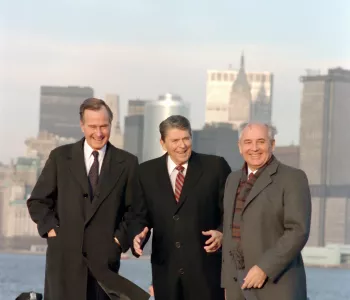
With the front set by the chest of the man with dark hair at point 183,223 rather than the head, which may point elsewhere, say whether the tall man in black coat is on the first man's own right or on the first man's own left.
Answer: on the first man's own right

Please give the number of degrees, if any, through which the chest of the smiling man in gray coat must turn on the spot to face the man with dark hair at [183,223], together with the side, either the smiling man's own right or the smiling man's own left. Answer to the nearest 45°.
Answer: approximately 90° to the smiling man's own right

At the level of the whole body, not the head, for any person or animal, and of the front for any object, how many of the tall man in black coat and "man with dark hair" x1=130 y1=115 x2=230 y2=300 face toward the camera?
2

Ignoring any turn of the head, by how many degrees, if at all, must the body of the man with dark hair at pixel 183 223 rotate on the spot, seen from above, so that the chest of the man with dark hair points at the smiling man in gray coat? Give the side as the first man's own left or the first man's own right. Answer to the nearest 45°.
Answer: approximately 45° to the first man's own left

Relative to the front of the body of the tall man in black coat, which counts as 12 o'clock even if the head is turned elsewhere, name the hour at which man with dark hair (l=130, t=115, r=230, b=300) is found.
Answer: The man with dark hair is roughly at 9 o'clock from the tall man in black coat.
